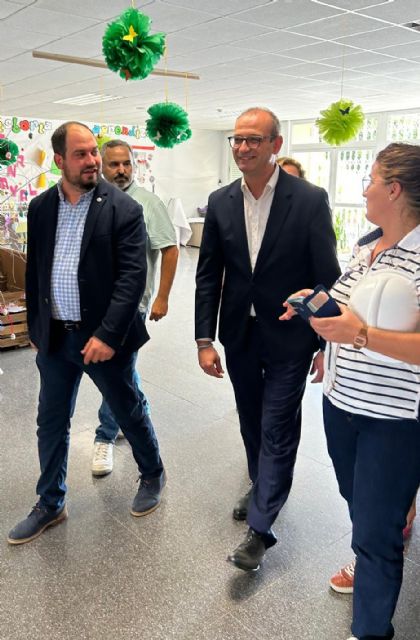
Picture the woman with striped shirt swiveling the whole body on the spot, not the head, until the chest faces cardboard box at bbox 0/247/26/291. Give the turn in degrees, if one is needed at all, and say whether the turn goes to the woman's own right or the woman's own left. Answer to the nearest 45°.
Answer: approximately 90° to the woman's own right

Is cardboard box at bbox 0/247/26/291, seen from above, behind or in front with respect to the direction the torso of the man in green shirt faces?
behind

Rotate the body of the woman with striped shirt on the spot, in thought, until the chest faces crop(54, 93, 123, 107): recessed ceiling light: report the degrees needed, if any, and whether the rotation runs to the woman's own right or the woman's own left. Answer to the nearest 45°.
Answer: approximately 90° to the woman's own right

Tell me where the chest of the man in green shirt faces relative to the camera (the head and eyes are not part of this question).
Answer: toward the camera

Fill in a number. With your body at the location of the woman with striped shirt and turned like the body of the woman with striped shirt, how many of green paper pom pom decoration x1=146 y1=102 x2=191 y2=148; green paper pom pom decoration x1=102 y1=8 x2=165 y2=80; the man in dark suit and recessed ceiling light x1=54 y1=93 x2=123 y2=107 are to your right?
4

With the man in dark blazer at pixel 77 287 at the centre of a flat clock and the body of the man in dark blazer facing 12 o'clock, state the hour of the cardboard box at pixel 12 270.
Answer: The cardboard box is roughly at 4 o'clock from the man in dark blazer.

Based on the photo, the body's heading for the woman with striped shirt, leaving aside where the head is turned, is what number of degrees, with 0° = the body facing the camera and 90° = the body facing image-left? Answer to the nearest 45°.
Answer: approximately 45°

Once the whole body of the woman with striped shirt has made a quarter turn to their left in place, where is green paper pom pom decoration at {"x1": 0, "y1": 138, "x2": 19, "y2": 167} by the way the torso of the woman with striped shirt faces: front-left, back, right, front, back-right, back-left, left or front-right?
back

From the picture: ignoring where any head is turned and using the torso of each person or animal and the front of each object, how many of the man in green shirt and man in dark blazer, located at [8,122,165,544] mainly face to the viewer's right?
0

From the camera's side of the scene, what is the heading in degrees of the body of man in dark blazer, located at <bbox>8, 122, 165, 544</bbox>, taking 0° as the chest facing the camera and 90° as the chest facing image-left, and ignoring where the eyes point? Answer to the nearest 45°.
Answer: approximately 45°

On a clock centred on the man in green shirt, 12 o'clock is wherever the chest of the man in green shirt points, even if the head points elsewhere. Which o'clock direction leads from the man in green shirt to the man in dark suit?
The man in dark suit is roughly at 11 o'clock from the man in green shirt.

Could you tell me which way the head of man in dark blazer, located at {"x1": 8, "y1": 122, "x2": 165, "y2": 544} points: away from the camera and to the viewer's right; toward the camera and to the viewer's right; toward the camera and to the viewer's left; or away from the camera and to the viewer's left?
toward the camera and to the viewer's right

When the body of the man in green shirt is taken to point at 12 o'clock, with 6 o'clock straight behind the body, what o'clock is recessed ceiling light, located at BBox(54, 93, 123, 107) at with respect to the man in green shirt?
The recessed ceiling light is roughly at 6 o'clock from the man in green shirt.

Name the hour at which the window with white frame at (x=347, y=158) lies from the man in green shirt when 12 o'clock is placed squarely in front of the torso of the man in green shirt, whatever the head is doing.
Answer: The window with white frame is roughly at 7 o'clock from the man in green shirt.
